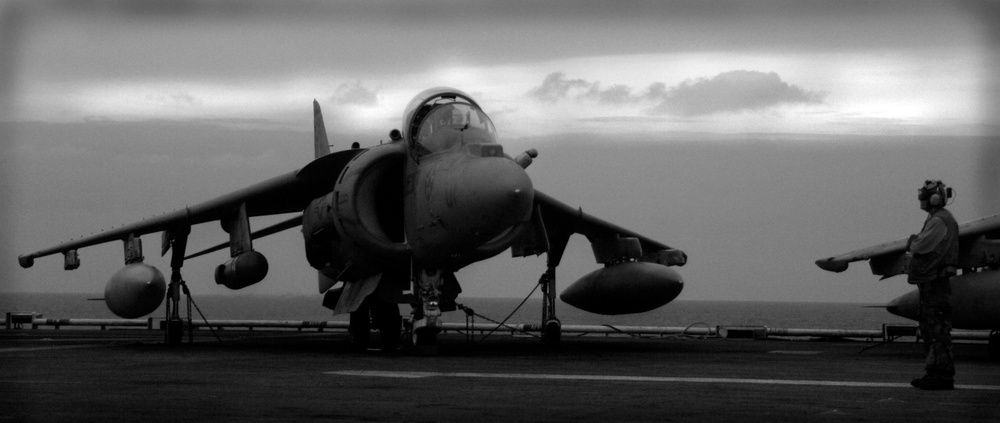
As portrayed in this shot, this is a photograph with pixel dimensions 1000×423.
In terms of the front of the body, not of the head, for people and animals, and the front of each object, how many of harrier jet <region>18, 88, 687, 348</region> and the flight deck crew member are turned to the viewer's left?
1

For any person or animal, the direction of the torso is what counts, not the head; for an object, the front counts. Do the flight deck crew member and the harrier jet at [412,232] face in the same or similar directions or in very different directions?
very different directions

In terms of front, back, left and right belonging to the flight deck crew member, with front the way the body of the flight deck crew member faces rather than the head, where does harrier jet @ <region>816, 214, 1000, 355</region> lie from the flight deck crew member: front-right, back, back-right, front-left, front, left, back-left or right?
right

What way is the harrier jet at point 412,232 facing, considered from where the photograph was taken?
facing the viewer and to the right of the viewer

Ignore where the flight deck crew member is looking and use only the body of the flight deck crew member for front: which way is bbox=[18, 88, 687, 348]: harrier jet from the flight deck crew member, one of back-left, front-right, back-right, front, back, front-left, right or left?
front-right

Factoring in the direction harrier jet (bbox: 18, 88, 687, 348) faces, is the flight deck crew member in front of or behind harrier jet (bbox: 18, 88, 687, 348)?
in front

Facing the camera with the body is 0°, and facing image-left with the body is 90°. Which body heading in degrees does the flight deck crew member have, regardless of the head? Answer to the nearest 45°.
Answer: approximately 90°
